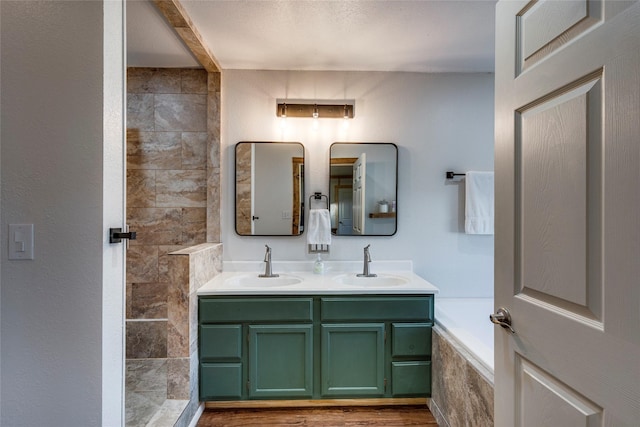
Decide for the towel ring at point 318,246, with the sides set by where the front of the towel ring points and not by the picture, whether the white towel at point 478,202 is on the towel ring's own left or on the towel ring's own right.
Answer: on the towel ring's own left

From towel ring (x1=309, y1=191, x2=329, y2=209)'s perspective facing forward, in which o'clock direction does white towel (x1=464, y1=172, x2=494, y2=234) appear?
The white towel is roughly at 9 o'clock from the towel ring.

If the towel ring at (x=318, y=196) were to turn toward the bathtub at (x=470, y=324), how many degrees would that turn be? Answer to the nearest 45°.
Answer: approximately 45° to its left

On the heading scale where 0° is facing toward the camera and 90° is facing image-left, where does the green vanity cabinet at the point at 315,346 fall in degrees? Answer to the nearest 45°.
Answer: approximately 0°

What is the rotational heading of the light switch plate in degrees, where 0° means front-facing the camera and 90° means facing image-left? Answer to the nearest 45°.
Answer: approximately 0°

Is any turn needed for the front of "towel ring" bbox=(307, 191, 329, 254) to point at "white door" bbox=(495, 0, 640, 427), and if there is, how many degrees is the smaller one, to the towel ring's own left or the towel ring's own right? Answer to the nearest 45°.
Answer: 0° — it already faces it

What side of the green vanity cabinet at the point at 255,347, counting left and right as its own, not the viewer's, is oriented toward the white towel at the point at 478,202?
left

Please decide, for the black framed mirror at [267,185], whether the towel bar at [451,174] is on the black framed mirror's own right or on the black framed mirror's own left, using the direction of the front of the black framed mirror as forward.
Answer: on the black framed mirror's own left
